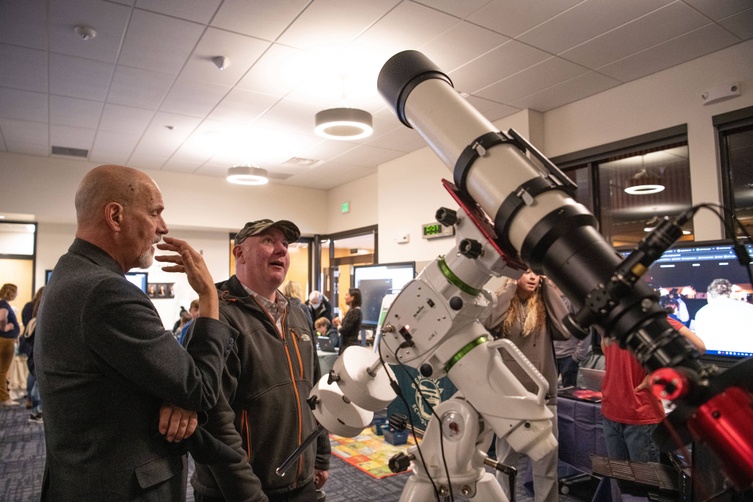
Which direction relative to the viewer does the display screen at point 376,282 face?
toward the camera

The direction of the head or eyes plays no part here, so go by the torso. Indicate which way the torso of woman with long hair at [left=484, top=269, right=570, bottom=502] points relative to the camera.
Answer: toward the camera

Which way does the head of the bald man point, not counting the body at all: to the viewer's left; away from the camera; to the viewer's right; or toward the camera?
to the viewer's right

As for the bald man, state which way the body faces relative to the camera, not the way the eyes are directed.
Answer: to the viewer's right

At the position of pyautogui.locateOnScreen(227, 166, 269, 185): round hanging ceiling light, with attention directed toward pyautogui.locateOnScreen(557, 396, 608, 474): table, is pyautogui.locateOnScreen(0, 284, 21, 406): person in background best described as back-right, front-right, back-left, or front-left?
back-right

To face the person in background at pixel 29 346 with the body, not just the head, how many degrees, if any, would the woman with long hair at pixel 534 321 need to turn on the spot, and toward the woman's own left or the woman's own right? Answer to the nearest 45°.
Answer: approximately 90° to the woman's own right

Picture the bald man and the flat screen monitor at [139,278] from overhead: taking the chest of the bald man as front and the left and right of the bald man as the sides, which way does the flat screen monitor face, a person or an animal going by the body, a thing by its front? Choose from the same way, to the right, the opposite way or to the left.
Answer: to the right

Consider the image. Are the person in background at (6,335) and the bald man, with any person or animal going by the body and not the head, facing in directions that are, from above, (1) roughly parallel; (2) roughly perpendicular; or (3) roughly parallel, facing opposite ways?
roughly parallel

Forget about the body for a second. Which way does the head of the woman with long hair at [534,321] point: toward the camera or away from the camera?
toward the camera

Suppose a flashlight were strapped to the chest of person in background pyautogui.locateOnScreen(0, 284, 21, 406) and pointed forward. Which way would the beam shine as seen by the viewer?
to the viewer's right

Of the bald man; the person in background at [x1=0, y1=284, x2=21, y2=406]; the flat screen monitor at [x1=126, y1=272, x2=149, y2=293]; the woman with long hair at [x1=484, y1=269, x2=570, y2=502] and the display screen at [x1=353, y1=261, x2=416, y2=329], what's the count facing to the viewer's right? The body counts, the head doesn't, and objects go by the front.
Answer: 2

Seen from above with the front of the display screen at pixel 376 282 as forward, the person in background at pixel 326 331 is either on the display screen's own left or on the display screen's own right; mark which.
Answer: on the display screen's own right
